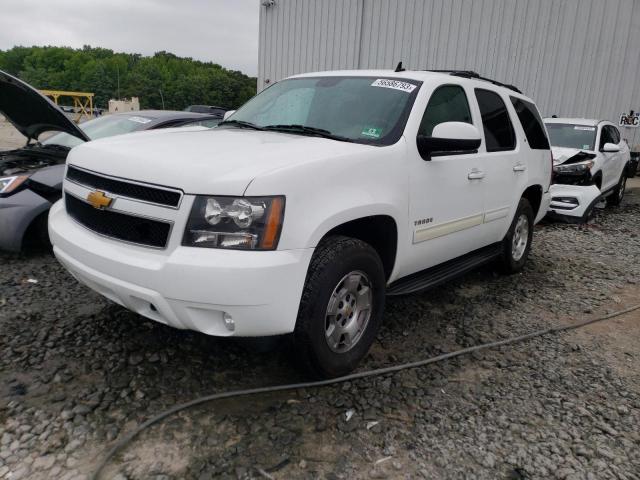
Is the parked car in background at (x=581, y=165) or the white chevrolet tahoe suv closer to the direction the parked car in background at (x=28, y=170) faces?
the white chevrolet tahoe suv

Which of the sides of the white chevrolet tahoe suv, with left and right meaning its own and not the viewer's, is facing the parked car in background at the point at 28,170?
right

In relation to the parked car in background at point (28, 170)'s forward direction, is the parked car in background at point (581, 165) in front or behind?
behind

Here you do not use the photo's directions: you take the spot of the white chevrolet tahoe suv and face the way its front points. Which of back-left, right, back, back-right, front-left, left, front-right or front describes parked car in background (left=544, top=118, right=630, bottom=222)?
back

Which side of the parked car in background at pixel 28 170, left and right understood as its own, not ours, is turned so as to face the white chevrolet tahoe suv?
left

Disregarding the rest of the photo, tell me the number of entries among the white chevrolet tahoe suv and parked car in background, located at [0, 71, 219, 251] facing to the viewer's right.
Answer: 0
